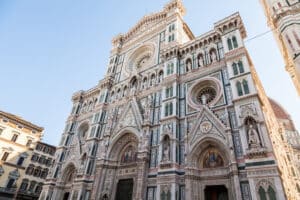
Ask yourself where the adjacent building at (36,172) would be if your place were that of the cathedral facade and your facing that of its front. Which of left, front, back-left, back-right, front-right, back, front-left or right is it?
right

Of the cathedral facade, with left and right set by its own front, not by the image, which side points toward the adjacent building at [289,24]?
left

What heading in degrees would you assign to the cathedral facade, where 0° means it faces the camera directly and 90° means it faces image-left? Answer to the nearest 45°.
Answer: approximately 45°
